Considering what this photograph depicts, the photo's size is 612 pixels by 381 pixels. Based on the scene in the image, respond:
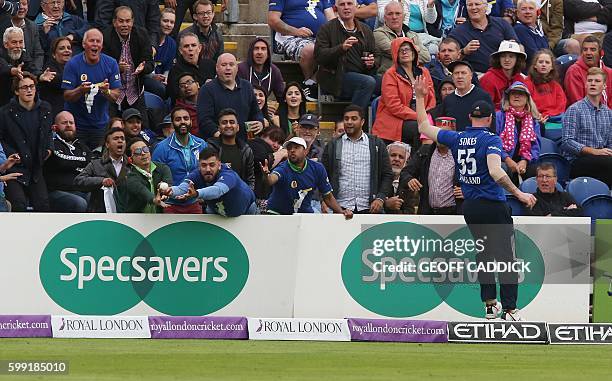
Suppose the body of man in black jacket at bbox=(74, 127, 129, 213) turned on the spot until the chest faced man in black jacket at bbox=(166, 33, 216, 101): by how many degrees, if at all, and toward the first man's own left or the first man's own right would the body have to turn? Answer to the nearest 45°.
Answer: approximately 90° to the first man's own left

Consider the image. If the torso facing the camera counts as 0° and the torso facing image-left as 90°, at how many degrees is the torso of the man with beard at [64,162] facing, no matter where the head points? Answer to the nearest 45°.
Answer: approximately 315°

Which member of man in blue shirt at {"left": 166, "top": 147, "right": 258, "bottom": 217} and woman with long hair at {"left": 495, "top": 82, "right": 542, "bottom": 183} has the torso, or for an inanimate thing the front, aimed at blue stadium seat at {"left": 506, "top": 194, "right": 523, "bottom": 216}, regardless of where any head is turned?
the woman with long hair

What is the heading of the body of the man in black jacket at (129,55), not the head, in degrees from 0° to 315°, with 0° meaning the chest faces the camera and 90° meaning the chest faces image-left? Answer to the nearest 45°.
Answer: approximately 0°

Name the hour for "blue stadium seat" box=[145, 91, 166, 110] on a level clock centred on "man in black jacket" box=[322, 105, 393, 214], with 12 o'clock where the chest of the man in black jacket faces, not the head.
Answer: The blue stadium seat is roughly at 4 o'clock from the man in black jacket.

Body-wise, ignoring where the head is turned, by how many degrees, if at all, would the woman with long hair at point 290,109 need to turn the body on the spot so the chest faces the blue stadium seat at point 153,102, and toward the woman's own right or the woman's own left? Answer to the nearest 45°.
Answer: approximately 90° to the woman's own right

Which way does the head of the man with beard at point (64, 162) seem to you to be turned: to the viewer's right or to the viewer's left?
to the viewer's right
